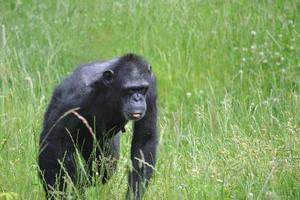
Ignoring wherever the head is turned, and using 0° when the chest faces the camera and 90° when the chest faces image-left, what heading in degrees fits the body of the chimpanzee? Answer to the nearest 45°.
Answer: approximately 315°
